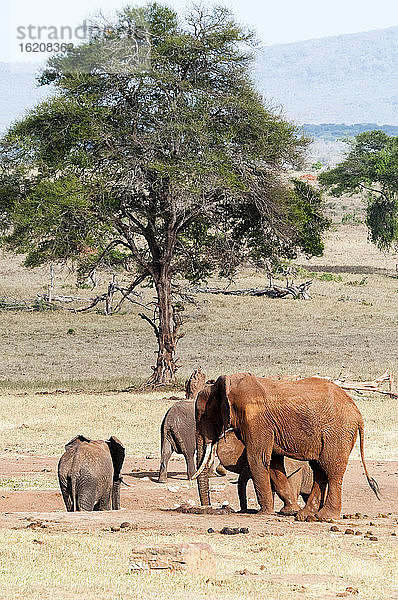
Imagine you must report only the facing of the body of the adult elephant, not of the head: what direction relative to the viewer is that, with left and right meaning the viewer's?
facing to the left of the viewer

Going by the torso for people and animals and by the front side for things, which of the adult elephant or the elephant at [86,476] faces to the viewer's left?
the adult elephant

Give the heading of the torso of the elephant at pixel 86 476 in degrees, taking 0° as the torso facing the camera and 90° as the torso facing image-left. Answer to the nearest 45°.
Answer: approximately 225°

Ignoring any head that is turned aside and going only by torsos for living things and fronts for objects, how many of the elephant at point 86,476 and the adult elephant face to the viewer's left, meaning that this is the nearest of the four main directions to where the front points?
1

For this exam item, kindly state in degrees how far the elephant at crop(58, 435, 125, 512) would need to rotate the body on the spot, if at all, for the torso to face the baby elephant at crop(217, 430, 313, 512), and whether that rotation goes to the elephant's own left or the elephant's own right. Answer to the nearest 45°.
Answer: approximately 45° to the elephant's own right

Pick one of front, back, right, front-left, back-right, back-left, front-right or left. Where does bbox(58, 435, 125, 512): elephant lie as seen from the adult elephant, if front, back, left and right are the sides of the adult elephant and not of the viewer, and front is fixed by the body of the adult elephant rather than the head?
front

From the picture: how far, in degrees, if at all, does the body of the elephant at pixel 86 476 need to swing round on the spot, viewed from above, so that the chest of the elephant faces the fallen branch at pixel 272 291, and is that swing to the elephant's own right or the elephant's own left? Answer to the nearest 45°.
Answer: approximately 45° to the elephant's own left

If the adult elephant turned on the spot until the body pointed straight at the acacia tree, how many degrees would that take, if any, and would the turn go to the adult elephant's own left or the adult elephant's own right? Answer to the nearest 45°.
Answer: approximately 90° to the adult elephant's own right

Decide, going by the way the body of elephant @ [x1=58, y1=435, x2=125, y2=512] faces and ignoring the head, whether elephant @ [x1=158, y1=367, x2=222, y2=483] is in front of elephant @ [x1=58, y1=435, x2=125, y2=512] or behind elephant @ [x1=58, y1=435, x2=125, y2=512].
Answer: in front

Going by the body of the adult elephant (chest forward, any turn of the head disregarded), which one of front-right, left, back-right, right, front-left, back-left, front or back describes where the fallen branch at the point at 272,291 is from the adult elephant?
right

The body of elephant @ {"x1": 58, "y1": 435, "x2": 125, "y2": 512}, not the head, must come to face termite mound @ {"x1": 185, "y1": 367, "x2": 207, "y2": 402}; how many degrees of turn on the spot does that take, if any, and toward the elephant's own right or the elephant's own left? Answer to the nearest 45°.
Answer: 0° — it already faces it

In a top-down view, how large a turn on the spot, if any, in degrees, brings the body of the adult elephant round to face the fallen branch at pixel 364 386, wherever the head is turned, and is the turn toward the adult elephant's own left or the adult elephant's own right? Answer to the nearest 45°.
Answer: approximately 90° to the adult elephant's own right

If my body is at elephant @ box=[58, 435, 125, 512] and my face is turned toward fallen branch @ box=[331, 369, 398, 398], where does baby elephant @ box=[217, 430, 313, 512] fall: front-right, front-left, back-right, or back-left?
front-right

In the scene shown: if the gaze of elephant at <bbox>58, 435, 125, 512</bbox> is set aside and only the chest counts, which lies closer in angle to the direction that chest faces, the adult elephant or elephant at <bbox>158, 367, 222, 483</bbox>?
the elephant
